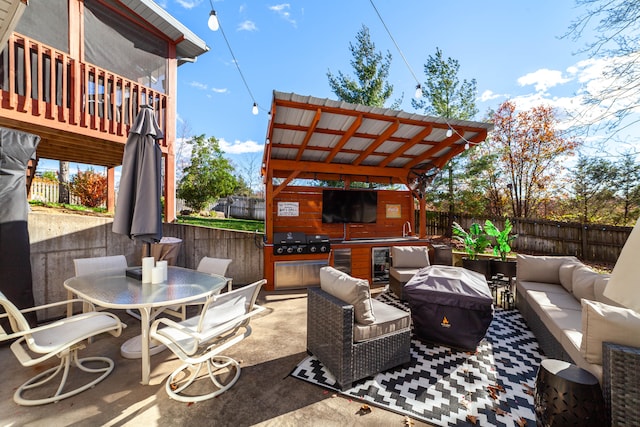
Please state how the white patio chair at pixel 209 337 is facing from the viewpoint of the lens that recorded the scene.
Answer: facing away from the viewer and to the left of the viewer

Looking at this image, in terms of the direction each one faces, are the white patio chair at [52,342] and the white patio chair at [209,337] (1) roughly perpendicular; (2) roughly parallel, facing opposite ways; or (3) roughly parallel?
roughly perpendicular

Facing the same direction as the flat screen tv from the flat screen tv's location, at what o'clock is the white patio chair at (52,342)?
The white patio chair is roughly at 1 o'clock from the flat screen tv.

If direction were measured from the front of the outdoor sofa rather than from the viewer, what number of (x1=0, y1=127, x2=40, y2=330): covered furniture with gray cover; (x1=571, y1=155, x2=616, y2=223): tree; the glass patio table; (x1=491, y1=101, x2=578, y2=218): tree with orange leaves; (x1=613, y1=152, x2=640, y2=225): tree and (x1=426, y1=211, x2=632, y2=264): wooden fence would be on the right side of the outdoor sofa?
4

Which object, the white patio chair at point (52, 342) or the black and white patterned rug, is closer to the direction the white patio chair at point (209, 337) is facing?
the white patio chair

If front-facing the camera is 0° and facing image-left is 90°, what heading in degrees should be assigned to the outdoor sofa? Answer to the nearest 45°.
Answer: approximately 90°

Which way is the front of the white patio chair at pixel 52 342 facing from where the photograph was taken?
facing away from the viewer and to the right of the viewer

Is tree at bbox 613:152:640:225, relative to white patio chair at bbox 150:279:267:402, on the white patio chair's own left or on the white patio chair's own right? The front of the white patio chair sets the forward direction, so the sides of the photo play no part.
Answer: on the white patio chair's own right

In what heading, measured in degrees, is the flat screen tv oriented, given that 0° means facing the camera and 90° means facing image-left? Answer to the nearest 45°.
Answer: approximately 0°
